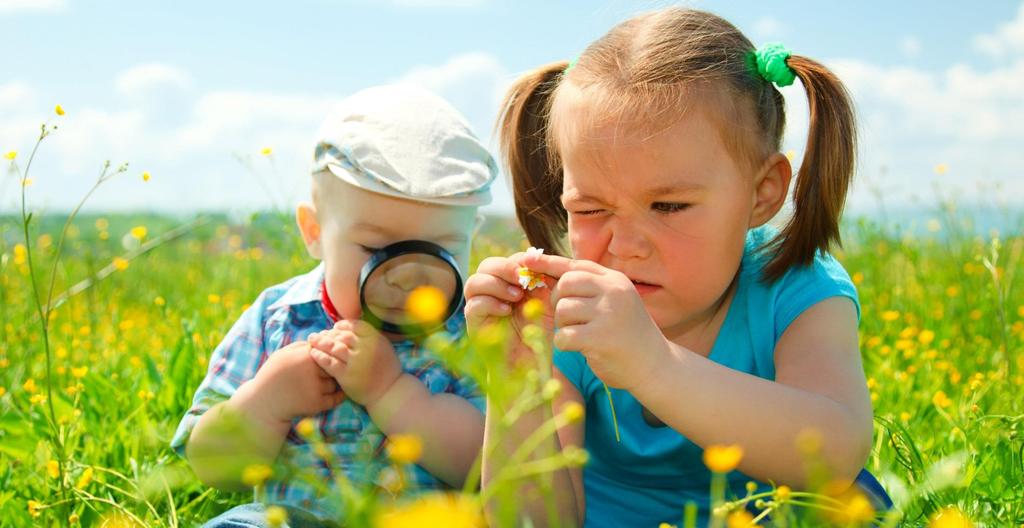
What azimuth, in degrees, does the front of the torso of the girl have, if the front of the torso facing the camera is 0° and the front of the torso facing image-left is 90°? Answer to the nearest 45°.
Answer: approximately 45°

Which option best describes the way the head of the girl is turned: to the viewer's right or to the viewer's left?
to the viewer's left

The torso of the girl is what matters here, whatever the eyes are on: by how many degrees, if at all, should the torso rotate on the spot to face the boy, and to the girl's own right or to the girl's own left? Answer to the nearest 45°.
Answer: approximately 45° to the girl's own right
